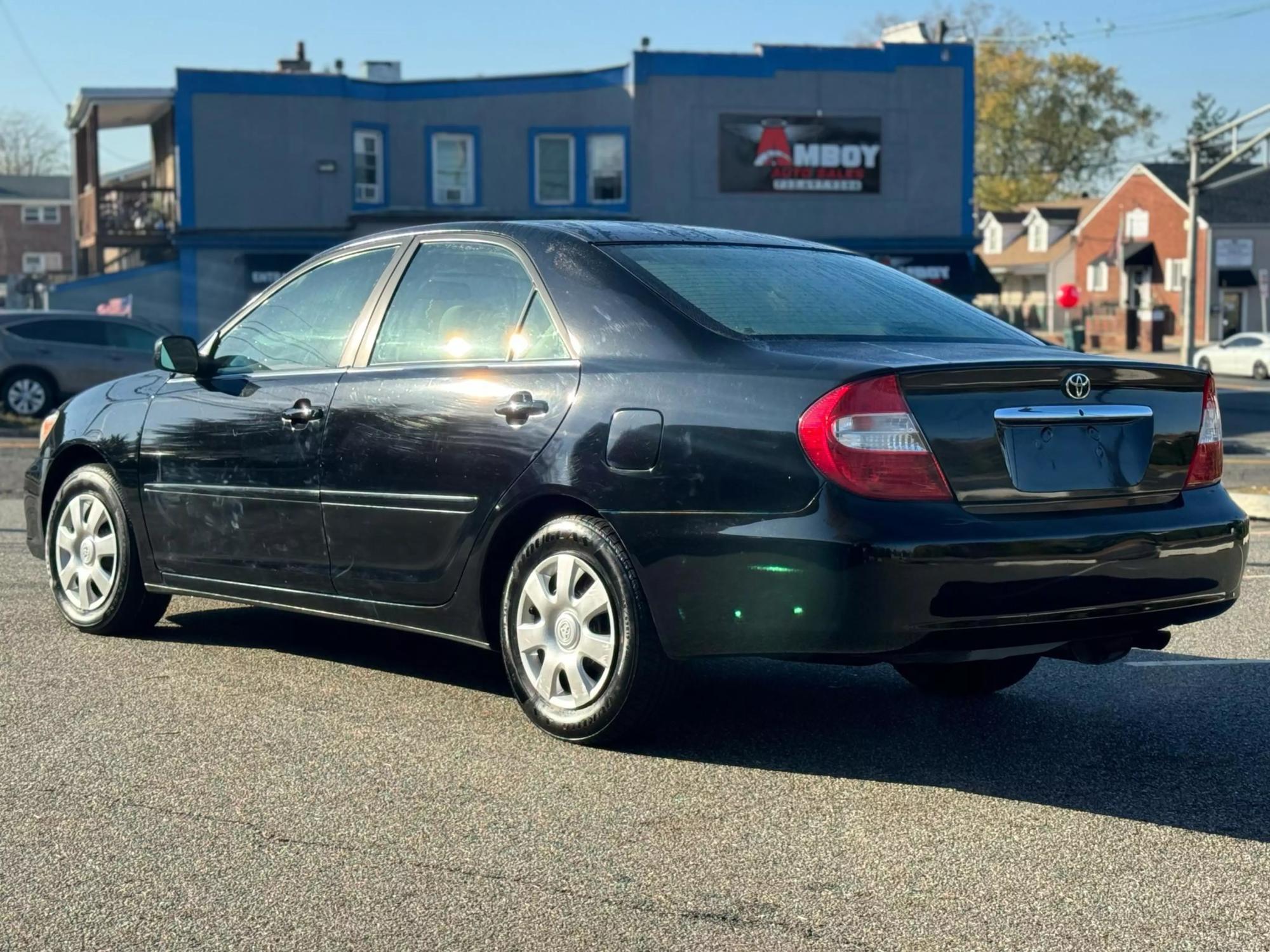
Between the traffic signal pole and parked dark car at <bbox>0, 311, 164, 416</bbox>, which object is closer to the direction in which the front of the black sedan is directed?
the parked dark car

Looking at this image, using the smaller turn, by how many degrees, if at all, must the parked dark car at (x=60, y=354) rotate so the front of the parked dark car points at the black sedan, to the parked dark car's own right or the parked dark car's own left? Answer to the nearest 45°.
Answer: approximately 90° to the parked dark car's own right

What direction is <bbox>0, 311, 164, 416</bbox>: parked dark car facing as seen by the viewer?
to the viewer's right

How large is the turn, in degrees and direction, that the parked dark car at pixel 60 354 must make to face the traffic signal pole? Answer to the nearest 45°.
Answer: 0° — it already faces it

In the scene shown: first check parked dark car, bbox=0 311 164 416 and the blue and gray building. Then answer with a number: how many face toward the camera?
1

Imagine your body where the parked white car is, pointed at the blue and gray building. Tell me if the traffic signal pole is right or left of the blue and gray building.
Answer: left

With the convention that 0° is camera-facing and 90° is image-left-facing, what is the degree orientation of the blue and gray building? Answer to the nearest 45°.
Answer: approximately 0°

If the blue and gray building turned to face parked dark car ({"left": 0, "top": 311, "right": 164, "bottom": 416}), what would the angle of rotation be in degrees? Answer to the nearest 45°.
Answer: approximately 45° to its right

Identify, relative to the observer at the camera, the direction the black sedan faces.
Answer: facing away from the viewer and to the left of the viewer

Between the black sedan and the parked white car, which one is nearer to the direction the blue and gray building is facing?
the black sedan

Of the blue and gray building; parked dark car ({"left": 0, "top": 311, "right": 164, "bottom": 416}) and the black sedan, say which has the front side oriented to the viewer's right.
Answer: the parked dark car

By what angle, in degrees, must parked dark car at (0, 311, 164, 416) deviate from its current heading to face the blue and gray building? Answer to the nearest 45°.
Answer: approximately 45° to its left
